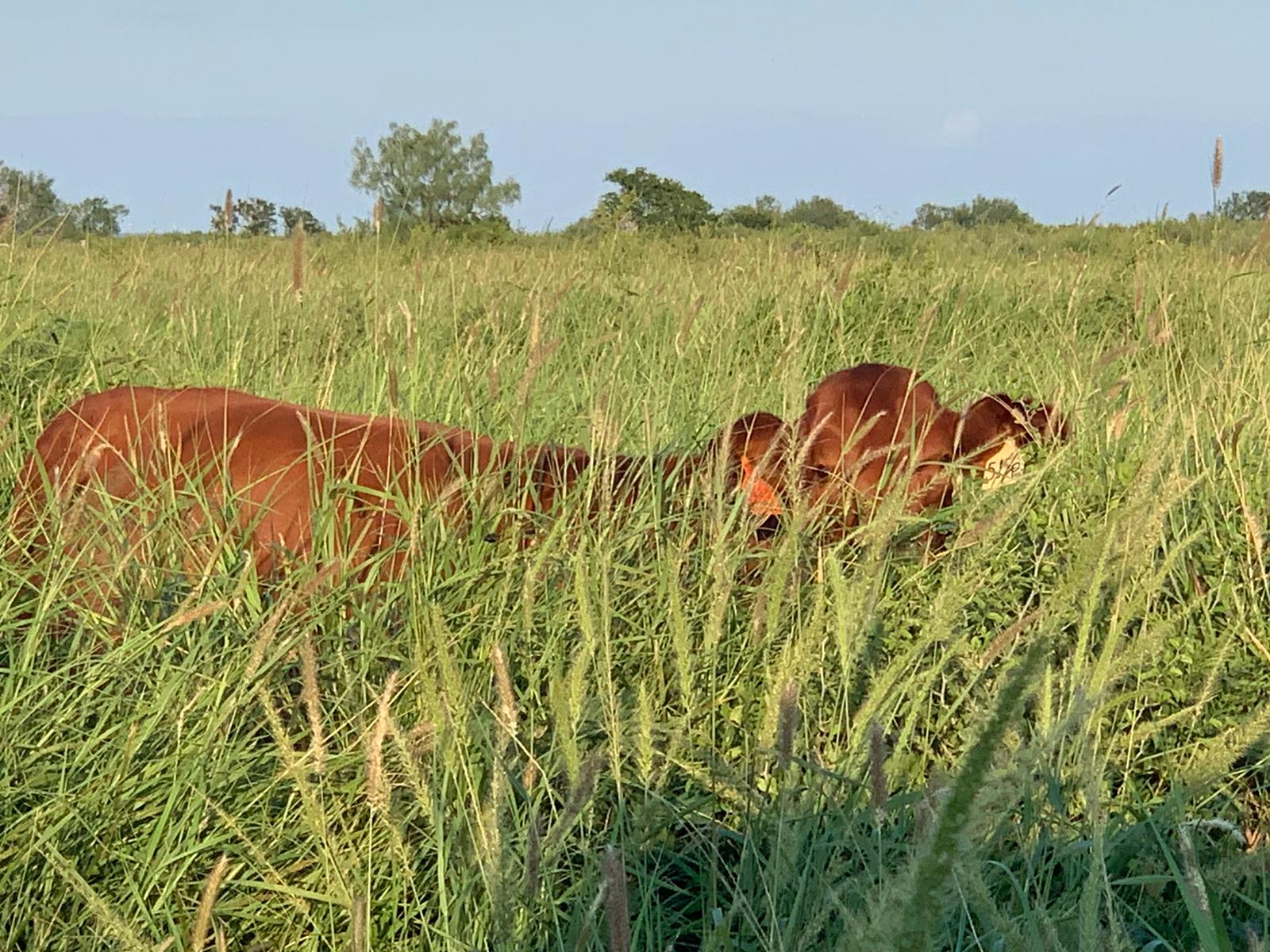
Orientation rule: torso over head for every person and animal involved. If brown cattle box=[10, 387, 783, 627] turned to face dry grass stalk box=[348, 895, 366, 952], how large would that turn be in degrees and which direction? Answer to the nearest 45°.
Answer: approximately 90° to its right

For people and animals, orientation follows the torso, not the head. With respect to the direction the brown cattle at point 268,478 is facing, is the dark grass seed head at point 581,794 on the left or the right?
on its right

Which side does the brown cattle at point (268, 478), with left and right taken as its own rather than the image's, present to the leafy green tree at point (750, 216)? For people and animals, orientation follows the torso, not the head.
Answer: left

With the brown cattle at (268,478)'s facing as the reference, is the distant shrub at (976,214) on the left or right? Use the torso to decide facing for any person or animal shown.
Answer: on its left

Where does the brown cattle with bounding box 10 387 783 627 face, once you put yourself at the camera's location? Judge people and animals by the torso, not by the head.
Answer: facing to the right of the viewer

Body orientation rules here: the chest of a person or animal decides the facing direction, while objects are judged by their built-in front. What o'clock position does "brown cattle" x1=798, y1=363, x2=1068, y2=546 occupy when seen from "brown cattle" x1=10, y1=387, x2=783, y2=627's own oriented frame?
"brown cattle" x1=798, y1=363, x2=1068, y2=546 is roughly at 12 o'clock from "brown cattle" x1=10, y1=387, x2=783, y2=627.

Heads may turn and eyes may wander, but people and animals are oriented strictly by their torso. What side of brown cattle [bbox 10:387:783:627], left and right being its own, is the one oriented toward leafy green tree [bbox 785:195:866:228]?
left
